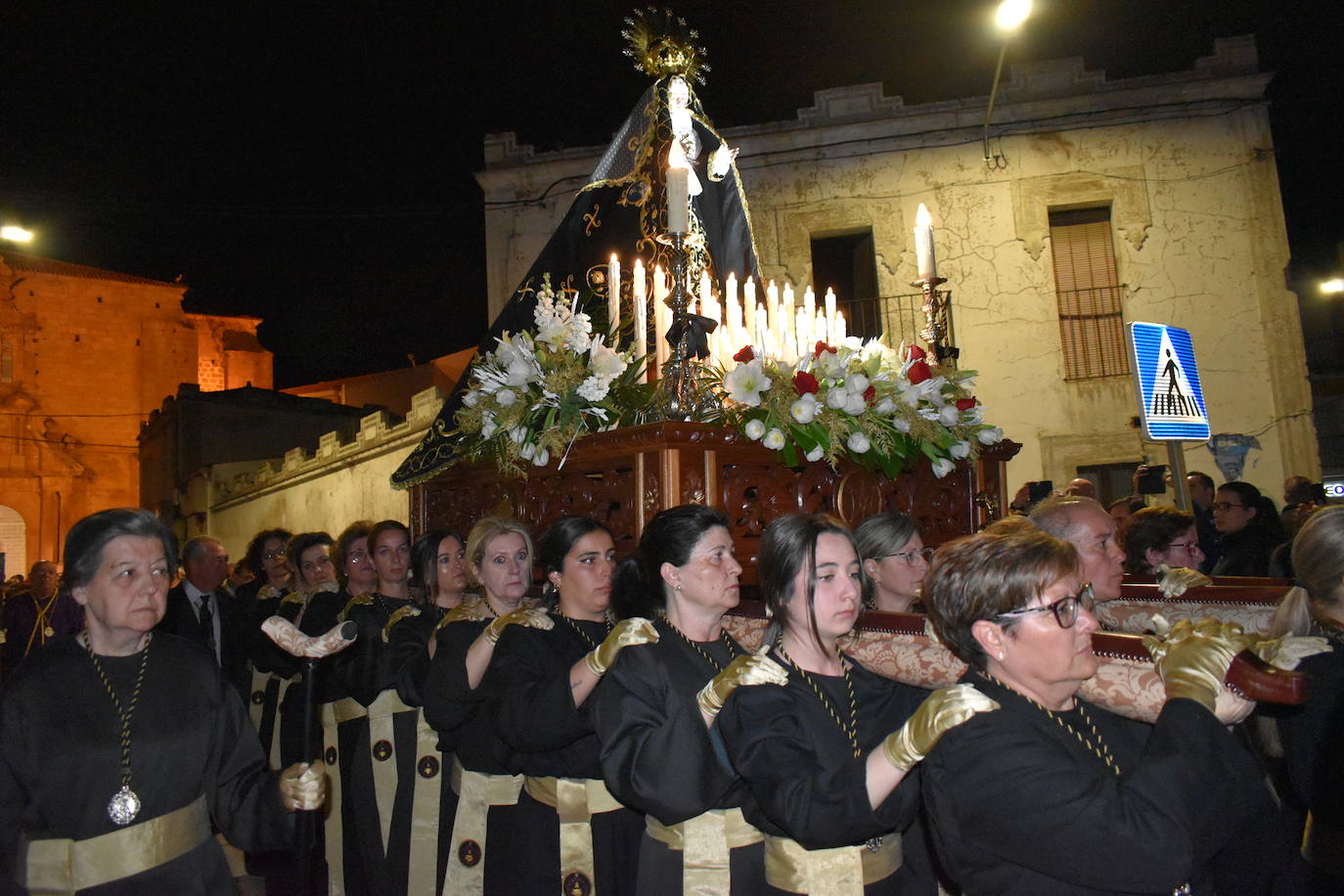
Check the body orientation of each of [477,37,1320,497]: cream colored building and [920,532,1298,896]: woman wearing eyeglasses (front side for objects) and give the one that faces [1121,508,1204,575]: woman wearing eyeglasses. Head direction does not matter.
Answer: the cream colored building

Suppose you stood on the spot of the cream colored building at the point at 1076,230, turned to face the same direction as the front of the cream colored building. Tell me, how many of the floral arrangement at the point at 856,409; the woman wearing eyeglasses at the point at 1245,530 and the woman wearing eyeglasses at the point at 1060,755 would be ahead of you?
3

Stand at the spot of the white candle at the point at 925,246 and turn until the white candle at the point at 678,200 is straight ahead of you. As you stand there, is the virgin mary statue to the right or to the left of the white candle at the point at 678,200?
right

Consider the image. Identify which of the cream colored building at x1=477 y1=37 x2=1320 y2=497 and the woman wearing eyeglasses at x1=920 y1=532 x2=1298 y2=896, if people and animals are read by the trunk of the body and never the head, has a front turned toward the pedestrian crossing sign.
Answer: the cream colored building

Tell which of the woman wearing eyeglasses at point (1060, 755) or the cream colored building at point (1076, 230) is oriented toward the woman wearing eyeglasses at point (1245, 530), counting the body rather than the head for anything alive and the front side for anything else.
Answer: the cream colored building
